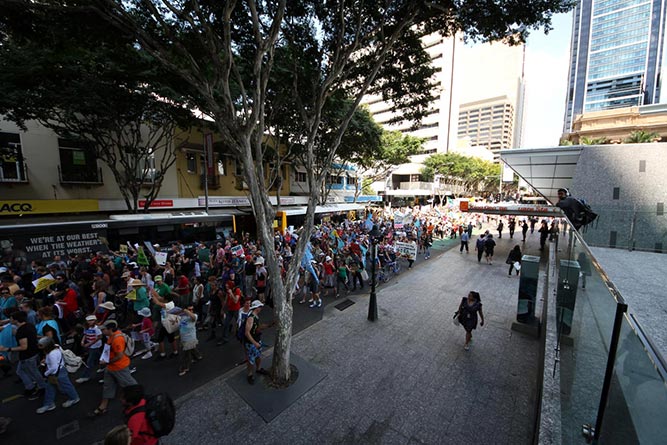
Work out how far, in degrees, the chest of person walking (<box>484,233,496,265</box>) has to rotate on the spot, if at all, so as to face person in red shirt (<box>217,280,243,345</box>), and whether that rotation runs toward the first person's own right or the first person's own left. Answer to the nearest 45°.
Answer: approximately 135° to the first person's own left

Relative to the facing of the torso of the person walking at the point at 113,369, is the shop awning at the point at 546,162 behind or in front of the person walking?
behind

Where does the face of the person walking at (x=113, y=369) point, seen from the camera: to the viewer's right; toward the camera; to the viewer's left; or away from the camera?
to the viewer's left

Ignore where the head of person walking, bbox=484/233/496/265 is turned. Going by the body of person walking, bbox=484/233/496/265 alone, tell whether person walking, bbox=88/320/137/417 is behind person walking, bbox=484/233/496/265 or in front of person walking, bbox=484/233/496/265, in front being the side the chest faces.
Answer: behind

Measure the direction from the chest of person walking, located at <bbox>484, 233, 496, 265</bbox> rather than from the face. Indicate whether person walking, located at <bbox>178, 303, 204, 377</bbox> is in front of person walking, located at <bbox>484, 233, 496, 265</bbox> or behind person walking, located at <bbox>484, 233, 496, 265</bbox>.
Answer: behind

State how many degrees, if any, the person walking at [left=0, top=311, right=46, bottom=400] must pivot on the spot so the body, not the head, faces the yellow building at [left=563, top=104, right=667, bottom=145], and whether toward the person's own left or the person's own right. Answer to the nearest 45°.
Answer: approximately 180°
